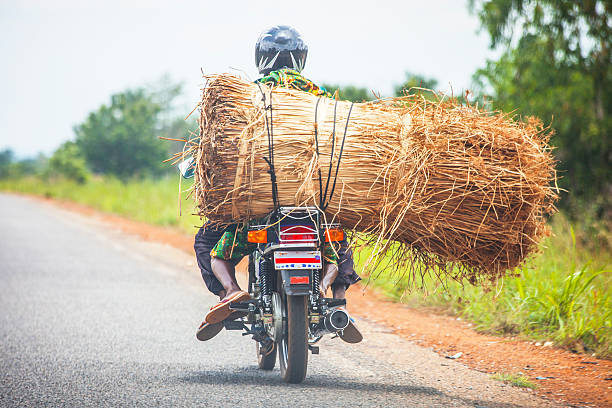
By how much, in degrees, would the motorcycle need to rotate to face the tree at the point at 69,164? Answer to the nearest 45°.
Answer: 0° — it already faces it

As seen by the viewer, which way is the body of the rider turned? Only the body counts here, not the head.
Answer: away from the camera

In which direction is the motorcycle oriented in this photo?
away from the camera

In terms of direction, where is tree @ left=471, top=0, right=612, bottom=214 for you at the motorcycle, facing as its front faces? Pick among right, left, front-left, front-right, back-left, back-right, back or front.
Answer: front-right

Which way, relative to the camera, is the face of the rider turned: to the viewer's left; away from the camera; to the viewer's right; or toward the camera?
away from the camera
